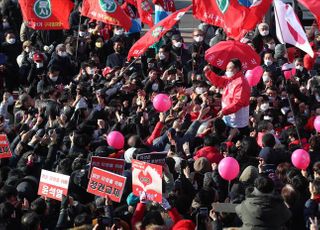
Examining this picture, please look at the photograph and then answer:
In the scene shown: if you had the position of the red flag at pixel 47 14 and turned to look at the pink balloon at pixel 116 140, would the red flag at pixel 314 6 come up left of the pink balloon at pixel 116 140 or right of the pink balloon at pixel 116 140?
left

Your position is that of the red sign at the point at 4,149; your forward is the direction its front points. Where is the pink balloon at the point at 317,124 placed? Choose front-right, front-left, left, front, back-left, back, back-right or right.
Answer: left

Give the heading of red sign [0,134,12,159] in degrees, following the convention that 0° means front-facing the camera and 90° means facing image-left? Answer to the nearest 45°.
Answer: approximately 0°

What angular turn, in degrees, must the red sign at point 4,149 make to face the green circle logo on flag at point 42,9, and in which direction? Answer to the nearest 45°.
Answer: approximately 180°

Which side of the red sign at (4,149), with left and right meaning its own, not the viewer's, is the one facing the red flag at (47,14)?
back

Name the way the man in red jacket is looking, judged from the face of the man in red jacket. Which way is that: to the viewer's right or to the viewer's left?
to the viewer's left

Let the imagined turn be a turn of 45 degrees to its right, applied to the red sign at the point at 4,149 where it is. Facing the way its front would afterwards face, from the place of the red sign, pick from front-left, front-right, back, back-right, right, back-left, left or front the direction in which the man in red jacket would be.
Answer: back-left
